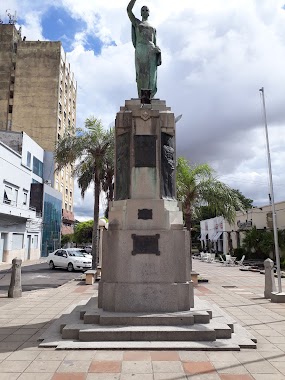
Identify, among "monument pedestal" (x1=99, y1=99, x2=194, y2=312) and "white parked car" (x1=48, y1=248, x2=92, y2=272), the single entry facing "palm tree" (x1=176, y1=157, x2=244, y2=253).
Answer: the white parked car

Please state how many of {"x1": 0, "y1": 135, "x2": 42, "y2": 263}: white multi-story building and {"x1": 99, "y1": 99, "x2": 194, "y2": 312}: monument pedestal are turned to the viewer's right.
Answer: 1

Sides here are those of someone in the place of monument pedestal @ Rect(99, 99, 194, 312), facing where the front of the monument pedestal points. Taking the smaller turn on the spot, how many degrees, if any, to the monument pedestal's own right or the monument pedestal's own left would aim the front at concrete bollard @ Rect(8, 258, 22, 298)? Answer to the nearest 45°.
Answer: approximately 135° to the monument pedestal's own right

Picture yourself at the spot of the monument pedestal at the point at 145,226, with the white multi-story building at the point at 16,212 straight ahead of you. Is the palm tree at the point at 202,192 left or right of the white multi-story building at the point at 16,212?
right

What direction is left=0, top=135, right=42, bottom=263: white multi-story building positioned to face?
to the viewer's right

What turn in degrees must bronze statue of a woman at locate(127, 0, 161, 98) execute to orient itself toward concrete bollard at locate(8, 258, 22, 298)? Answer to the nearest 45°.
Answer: approximately 135° to its right

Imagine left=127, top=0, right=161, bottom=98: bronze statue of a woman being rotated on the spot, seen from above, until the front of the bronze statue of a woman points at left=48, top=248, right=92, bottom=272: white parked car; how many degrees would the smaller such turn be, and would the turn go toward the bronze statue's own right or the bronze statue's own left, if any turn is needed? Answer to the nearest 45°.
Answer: approximately 180°

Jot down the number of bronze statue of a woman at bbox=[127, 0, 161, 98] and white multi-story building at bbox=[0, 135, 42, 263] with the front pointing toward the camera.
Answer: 1
